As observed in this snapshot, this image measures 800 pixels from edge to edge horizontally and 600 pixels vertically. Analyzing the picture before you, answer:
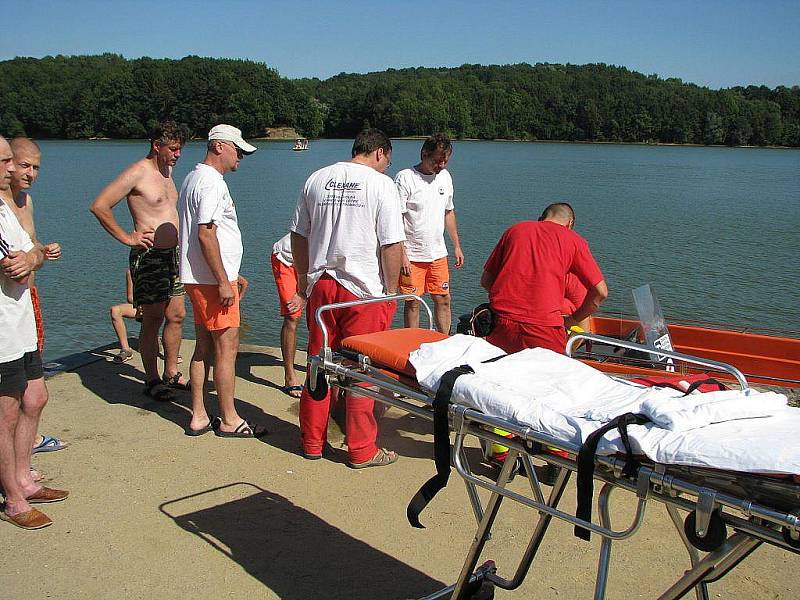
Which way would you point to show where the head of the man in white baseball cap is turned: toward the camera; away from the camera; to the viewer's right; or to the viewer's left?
to the viewer's right

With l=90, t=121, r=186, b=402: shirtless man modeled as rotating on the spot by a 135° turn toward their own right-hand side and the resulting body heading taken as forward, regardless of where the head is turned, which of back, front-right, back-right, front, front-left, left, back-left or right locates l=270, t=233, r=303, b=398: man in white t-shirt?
back

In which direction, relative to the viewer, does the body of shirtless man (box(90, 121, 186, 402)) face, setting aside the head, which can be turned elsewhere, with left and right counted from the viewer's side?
facing the viewer and to the right of the viewer

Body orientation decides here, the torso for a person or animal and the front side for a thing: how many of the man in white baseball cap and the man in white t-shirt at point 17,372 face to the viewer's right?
2

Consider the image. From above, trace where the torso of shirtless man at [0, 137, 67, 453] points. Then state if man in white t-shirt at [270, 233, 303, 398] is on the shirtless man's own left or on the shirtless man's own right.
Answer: on the shirtless man's own left

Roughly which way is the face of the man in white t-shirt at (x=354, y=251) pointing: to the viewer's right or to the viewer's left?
to the viewer's right

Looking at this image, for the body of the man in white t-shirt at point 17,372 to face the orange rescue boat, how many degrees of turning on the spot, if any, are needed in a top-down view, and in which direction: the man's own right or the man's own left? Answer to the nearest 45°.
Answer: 0° — they already face it

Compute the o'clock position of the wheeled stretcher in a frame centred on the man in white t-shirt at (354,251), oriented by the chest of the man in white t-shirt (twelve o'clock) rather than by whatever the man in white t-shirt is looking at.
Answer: The wheeled stretcher is roughly at 4 o'clock from the man in white t-shirt.

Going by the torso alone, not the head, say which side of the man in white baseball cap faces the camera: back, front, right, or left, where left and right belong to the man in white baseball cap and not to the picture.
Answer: right

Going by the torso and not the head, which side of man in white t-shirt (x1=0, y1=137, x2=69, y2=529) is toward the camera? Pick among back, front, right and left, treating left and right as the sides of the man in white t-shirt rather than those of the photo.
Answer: right

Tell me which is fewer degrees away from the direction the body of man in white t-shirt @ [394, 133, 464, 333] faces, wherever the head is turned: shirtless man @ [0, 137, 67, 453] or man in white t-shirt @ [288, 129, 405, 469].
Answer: the man in white t-shirt

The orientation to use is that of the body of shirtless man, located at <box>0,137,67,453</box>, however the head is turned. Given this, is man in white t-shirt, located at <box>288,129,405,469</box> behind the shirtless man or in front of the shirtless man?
in front

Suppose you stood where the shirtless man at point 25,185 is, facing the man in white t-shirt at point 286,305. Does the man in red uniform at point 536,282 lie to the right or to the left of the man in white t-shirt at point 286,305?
right
